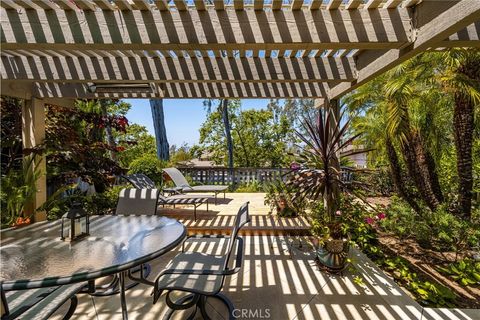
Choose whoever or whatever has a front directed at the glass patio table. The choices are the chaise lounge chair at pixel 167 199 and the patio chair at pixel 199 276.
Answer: the patio chair

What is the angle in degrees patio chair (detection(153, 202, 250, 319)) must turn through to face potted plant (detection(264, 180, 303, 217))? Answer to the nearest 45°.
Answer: approximately 135° to its right

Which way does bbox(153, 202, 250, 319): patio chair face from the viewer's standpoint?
to the viewer's left

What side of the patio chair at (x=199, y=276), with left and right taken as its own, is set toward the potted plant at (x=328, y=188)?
back

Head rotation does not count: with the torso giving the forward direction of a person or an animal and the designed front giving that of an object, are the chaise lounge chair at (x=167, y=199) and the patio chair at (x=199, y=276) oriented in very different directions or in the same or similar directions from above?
very different directions

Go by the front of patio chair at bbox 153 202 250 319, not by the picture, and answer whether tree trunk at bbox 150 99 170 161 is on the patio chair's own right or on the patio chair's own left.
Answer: on the patio chair's own right

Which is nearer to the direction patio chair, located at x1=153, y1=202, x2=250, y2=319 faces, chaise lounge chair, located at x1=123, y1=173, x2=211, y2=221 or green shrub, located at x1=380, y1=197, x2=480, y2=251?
the chaise lounge chair

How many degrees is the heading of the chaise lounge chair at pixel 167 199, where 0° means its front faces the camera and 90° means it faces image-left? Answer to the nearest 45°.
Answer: approximately 270°

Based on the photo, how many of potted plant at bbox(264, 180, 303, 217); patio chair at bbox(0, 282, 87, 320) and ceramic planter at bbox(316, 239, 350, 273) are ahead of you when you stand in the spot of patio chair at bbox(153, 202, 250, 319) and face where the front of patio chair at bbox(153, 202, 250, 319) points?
1

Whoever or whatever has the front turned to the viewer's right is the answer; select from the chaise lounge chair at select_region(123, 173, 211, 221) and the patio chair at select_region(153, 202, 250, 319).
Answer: the chaise lounge chair

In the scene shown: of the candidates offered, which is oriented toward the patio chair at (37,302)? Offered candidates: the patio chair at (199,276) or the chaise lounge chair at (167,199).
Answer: the patio chair at (199,276)

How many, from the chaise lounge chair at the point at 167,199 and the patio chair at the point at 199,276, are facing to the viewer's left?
1

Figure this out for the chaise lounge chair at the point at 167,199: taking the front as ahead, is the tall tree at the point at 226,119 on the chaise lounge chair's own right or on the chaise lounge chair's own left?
on the chaise lounge chair's own left
